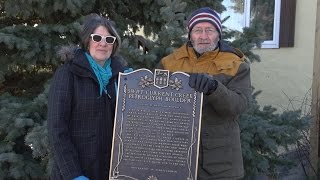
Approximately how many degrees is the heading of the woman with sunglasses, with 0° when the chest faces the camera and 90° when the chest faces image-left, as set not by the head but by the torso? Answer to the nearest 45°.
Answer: approximately 315°

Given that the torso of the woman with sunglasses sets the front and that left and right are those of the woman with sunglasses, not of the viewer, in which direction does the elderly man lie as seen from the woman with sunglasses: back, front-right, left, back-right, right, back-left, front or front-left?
front-left

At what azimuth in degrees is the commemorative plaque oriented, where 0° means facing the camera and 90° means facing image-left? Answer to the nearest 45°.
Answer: approximately 0°
